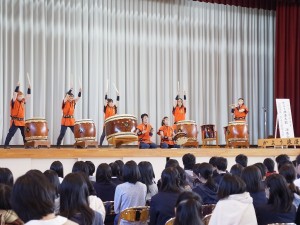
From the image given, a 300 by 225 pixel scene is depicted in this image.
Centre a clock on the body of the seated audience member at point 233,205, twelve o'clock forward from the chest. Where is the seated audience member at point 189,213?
the seated audience member at point 189,213 is roughly at 8 o'clock from the seated audience member at point 233,205.

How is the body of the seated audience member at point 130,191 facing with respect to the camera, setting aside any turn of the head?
away from the camera

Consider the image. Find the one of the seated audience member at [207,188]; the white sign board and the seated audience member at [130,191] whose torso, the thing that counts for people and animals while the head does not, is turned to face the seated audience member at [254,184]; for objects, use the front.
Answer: the white sign board

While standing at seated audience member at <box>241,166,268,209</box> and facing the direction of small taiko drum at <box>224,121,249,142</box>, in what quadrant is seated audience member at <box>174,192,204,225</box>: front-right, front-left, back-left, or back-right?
back-left

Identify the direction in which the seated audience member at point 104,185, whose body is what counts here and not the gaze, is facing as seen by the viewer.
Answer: away from the camera

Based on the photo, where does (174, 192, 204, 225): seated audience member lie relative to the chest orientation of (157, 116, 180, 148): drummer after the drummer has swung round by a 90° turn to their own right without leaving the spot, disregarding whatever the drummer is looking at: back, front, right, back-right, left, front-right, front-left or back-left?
front-left

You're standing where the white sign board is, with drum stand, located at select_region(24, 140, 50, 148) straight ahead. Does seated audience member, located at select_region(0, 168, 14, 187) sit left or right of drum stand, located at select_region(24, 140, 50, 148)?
left

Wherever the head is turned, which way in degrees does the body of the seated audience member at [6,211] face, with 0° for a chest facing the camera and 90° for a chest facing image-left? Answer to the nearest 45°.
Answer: approximately 180°

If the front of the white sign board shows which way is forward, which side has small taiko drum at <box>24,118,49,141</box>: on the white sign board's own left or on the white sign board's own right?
on the white sign board's own right

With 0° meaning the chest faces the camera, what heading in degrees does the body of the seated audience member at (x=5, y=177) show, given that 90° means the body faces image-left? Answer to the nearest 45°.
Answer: approximately 180°

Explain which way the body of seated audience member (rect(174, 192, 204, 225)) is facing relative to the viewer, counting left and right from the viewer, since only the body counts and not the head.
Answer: facing away from the viewer

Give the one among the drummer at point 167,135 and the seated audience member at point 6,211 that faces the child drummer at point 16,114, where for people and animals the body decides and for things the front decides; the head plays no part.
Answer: the seated audience member

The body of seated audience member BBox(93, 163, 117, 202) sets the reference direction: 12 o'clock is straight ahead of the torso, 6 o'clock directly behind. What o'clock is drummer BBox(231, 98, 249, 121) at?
The drummer is roughly at 1 o'clock from the seated audience member.

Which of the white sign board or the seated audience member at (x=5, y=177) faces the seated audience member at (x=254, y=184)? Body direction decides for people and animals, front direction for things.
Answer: the white sign board

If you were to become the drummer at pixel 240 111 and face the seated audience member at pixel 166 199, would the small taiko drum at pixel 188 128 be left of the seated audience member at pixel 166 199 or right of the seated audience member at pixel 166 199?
right
